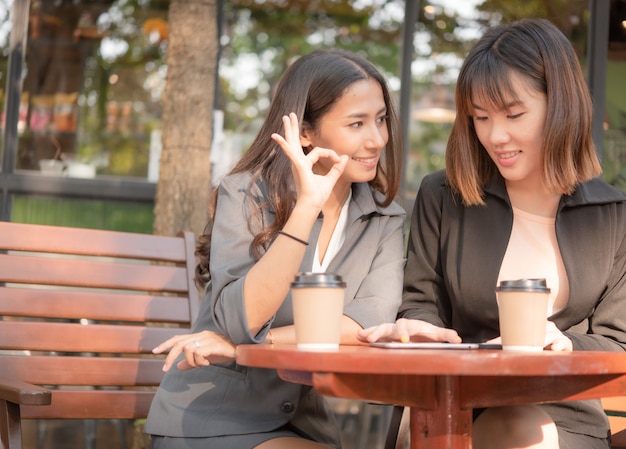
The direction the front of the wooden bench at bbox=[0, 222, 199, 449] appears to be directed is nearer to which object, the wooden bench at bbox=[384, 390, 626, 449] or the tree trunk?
the wooden bench

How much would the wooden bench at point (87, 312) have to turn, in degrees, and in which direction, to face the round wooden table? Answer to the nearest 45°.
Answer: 0° — it already faces it

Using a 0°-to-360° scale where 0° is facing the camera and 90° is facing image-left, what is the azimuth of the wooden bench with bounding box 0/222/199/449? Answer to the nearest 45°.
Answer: approximately 315°
